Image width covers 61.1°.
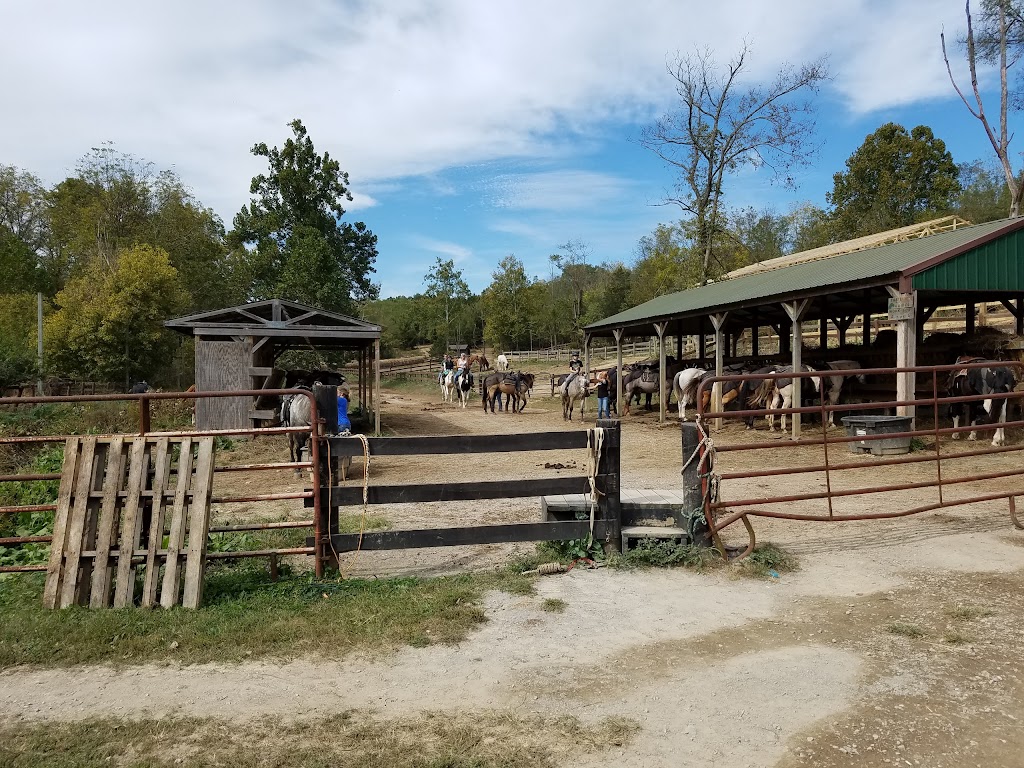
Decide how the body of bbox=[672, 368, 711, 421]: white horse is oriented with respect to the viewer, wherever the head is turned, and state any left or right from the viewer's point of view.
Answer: facing away from the viewer and to the right of the viewer

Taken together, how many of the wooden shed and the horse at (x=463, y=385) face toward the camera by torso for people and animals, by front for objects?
2

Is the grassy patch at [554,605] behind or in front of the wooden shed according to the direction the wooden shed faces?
in front

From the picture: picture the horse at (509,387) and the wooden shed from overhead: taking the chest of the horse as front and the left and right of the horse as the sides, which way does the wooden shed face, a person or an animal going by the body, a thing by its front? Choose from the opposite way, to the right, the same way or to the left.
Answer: to the right

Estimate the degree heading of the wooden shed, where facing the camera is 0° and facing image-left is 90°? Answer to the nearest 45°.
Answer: approximately 0°

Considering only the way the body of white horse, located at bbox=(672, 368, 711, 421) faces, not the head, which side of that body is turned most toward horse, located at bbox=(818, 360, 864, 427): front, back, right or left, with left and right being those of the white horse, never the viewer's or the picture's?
right

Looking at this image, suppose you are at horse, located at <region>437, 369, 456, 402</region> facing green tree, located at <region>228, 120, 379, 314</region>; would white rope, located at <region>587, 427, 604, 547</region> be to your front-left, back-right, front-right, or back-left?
back-left

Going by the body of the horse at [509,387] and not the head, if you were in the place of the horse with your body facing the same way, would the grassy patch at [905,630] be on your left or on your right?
on your right

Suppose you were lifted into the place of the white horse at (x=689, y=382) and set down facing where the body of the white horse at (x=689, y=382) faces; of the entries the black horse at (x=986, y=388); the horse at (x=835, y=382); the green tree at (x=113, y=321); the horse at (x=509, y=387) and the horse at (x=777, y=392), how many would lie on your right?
3
